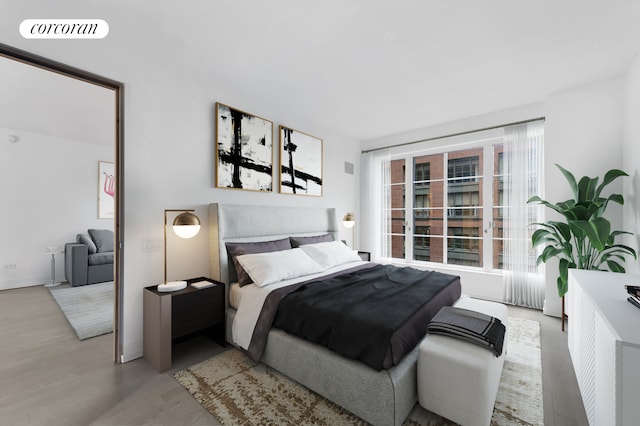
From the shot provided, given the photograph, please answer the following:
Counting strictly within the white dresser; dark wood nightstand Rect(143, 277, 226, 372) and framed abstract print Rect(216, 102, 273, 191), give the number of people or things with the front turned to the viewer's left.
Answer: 1

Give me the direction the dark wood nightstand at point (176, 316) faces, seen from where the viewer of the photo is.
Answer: facing the viewer and to the right of the viewer

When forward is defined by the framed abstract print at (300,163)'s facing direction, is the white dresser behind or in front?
in front

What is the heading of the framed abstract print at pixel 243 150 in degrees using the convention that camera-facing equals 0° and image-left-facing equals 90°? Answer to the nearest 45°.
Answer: approximately 315°

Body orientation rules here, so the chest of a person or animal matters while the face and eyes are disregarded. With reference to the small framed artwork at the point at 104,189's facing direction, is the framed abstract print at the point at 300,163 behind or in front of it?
in front

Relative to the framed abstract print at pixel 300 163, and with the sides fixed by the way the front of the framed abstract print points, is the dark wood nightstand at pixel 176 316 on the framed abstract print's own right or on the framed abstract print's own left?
on the framed abstract print's own right

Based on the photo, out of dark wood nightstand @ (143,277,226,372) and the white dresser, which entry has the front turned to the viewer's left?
the white dresser

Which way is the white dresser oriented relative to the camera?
to the viewer's left
